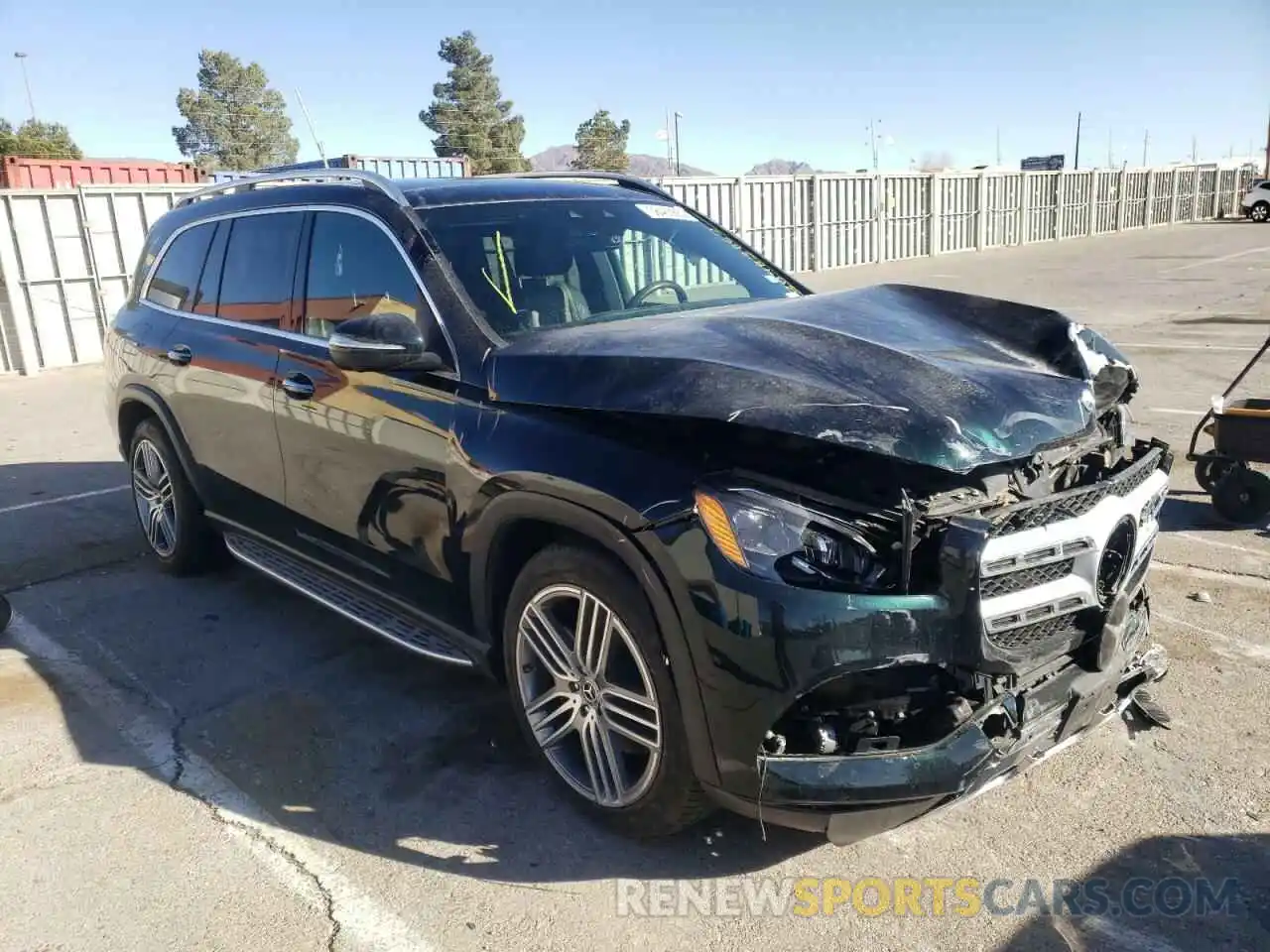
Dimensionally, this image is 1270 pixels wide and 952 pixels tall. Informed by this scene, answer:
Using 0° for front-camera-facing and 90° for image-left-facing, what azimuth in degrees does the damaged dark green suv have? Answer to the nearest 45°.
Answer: approximately 315°

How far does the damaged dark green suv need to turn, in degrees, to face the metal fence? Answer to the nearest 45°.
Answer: approximately 135° to its left

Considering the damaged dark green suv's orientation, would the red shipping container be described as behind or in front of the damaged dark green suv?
behind
